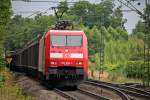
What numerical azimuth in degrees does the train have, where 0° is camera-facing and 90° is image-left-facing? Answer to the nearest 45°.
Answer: approximately 315°

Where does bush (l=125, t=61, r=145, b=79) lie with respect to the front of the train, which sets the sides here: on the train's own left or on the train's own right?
on the train's own left

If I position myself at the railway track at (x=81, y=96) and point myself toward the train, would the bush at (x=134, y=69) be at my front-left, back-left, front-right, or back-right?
front-right
